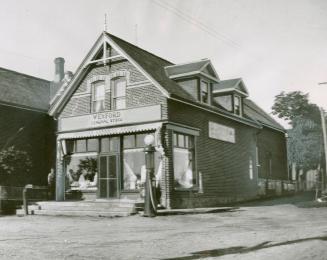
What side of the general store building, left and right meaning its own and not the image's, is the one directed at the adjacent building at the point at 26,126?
right

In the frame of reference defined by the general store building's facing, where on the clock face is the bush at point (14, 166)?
The bush is roughly at 2 o'clock from the general store building.

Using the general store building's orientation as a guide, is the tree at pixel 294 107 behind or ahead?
behind

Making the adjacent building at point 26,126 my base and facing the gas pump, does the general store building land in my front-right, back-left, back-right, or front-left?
front-left

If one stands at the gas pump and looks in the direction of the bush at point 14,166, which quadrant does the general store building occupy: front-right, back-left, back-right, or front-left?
front-right

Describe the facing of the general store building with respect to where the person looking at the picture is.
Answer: facing the viewer and to the left of the viewer

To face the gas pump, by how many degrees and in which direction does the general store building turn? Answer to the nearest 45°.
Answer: approximately 45° to its left

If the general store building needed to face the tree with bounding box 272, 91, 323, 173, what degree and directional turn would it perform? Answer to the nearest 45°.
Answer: approximately 180°

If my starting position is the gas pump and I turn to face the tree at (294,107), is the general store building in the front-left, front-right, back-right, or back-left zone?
front-left

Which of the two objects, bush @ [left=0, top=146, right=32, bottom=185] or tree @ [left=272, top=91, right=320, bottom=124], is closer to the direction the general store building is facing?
the bush
